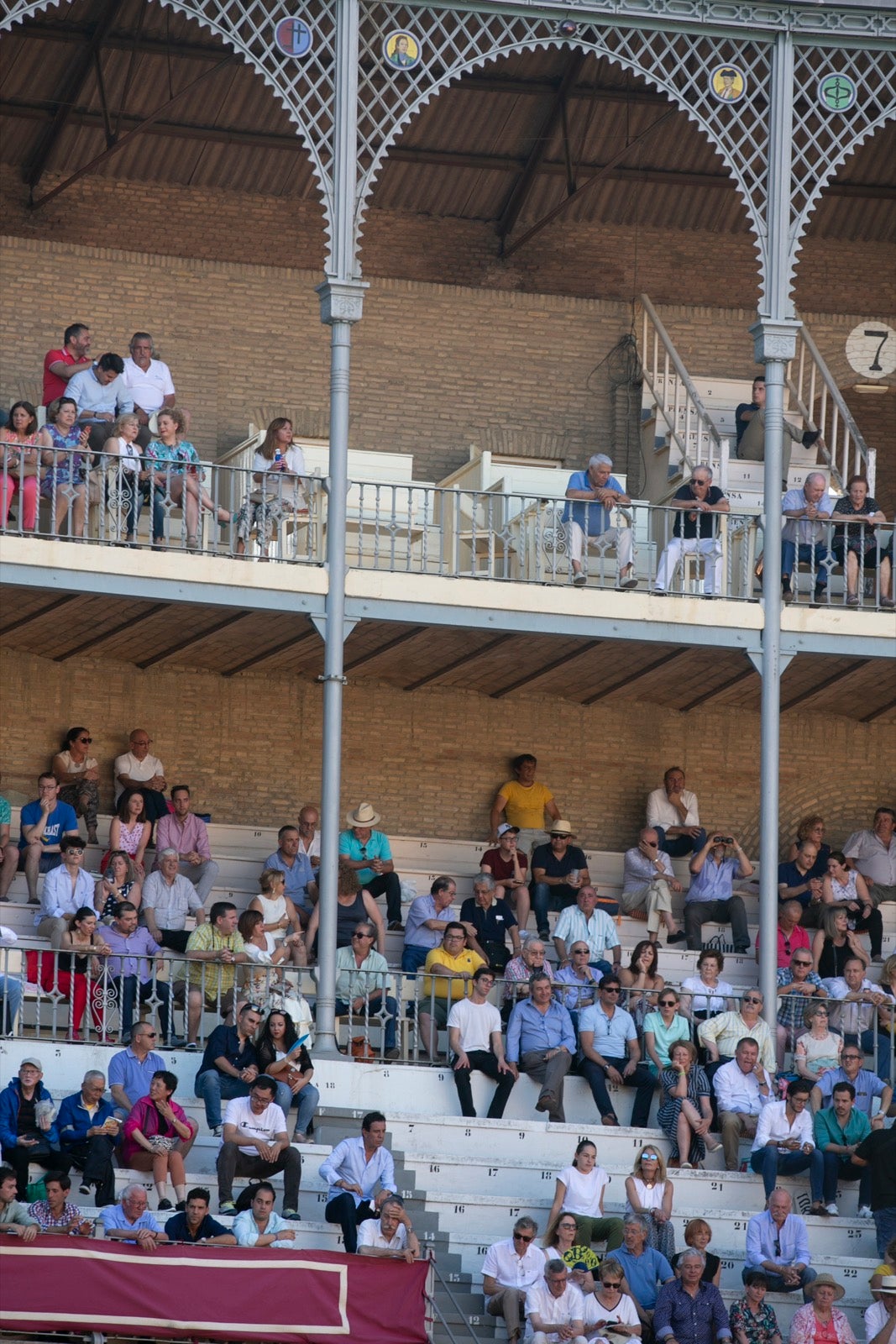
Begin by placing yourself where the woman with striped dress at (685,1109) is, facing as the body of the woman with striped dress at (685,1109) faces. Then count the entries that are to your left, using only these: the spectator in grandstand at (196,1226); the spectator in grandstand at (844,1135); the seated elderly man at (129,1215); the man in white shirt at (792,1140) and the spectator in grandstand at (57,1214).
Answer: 2

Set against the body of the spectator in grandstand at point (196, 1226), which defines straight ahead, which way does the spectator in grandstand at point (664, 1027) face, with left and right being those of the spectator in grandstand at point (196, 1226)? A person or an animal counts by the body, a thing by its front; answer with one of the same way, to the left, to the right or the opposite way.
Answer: the same way

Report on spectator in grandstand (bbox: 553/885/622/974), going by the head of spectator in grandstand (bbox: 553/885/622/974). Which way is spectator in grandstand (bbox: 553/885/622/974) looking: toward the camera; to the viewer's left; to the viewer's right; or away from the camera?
toward the camera

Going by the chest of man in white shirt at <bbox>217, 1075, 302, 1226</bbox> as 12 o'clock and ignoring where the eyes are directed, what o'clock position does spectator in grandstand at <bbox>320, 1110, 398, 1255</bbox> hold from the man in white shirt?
The spectator in grandstand is roughly at 9 o'clock from the man in white shirt.

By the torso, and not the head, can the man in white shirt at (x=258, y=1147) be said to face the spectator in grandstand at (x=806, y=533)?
no

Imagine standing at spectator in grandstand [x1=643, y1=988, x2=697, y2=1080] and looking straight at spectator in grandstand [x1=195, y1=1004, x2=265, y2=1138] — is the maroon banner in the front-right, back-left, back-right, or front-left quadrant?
front-left

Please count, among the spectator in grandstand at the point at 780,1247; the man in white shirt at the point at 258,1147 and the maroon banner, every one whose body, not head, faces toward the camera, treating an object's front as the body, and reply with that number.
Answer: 3

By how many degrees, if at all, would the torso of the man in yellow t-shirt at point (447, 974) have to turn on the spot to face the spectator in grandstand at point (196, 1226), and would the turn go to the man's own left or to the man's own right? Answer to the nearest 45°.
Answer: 0° — they already face them

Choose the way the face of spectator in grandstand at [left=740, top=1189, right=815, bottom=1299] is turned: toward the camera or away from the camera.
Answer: toward the camera

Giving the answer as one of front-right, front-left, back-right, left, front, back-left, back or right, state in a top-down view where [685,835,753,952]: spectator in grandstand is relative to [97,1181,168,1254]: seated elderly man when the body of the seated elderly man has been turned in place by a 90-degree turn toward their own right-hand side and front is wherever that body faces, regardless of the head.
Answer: back

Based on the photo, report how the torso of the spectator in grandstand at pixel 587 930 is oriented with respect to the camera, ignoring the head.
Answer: toward the camera

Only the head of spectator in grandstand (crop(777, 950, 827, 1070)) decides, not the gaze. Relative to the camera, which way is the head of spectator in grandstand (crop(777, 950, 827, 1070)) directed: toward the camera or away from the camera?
toward the camera

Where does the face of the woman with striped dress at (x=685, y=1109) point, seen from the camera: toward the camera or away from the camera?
toward the camera

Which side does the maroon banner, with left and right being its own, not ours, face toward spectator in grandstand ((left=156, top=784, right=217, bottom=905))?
back

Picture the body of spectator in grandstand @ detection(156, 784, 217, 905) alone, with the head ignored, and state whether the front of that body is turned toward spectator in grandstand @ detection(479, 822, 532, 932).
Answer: no

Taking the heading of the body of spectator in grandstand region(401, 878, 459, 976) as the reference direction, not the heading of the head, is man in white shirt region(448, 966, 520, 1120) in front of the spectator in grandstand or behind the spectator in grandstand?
in front

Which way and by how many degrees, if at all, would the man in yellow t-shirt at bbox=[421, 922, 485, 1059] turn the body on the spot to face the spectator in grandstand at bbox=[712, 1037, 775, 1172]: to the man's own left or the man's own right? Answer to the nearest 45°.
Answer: approximately 45° to the man's own left

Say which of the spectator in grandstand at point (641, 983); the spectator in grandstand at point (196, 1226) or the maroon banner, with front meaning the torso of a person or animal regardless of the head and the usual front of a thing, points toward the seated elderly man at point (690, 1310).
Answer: the spectator in grandstand at point (641, 983)
